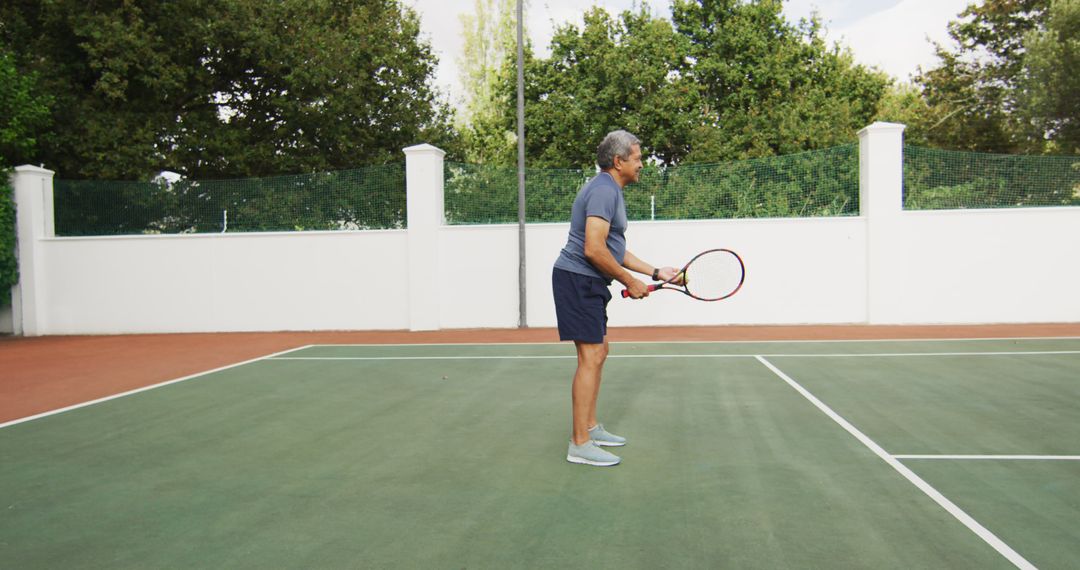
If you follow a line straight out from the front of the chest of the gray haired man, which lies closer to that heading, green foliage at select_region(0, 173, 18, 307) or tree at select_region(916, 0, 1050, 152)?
the tree

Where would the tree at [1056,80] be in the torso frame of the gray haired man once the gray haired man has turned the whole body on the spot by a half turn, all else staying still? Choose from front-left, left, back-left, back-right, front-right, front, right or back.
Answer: back-right

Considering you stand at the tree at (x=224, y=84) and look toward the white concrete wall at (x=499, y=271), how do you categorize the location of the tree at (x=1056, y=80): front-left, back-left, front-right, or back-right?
front-left

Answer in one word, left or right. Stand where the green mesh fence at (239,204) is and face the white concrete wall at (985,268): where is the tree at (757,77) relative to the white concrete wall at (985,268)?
left

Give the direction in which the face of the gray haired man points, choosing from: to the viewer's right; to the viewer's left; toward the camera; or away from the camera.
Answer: to the viewer's right

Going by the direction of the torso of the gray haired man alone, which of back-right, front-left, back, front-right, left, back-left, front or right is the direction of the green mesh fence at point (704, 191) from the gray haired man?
left

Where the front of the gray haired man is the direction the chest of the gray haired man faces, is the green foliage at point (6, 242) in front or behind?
behind

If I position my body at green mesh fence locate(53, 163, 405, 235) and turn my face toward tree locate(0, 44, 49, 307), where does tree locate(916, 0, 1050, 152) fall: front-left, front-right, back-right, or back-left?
back-right

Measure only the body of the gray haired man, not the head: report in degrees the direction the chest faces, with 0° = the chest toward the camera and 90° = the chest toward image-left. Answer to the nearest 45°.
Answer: approximately 270°

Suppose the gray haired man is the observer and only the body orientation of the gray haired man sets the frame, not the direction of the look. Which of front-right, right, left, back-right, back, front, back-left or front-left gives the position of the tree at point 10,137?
back-left

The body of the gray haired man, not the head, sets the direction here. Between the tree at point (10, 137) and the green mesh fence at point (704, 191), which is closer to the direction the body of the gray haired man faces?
the green mesh fence

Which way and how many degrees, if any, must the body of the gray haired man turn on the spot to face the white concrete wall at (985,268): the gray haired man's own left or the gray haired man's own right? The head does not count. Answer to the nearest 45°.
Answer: approximately 45° to the gray haired man's own left

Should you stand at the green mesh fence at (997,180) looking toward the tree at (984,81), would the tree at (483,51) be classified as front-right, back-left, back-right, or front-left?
front-left

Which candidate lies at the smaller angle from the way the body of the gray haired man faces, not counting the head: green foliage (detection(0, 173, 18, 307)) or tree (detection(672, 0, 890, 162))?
the tree

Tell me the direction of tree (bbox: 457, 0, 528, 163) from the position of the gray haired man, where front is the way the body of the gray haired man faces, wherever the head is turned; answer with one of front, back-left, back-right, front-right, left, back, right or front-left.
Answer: left

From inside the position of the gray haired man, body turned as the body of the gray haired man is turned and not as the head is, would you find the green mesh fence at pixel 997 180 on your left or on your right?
on your left

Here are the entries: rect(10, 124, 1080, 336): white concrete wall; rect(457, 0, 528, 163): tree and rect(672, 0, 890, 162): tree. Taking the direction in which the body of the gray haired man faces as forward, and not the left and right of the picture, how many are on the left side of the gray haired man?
3
